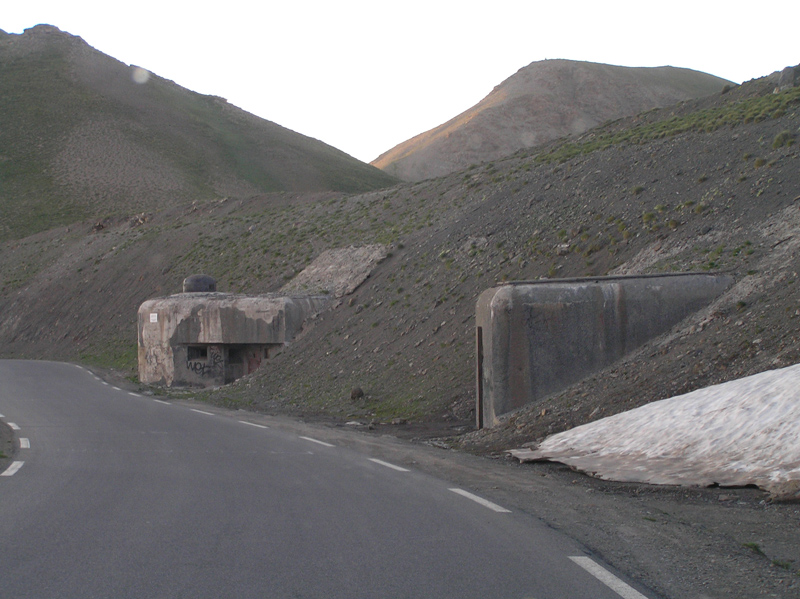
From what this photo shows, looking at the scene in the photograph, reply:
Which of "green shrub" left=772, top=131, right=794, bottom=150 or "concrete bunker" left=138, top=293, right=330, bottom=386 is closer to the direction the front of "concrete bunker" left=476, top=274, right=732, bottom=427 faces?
the concrete bunker

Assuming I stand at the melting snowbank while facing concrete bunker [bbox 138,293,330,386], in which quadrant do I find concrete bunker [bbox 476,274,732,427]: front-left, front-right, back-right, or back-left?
front-right

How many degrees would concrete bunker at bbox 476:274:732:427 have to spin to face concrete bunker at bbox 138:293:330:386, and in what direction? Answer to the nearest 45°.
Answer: approximately 45° to its right

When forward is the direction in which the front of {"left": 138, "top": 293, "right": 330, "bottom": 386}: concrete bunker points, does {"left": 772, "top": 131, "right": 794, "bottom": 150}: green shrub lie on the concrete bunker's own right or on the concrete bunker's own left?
on the concrete bunker's own left

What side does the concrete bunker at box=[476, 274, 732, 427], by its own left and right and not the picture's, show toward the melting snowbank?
left

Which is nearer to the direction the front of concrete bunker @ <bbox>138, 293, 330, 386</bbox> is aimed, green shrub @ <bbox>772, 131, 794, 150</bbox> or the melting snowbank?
the melting snowbank

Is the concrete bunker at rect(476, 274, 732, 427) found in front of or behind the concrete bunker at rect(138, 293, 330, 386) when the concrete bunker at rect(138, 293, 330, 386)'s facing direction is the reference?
in front

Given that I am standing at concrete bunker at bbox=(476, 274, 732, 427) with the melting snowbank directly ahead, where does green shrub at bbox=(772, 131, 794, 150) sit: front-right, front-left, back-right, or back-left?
back-left

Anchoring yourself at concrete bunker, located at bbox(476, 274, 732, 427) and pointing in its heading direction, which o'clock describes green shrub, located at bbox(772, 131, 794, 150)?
The green shrub is roughly at 4 o'clock from the concrete bunker.

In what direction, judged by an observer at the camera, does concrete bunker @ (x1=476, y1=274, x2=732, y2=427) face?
facing to the left of the viewer

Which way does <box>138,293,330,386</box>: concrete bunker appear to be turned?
toward the camera

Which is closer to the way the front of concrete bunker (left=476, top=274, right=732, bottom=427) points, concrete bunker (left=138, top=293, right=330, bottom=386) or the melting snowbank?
the concrete bunker
